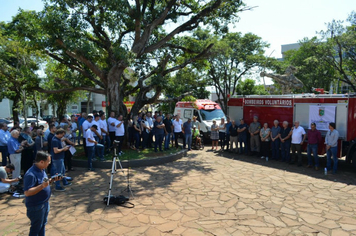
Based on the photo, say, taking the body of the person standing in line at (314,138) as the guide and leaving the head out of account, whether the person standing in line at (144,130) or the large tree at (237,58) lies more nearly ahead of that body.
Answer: the person standing in line

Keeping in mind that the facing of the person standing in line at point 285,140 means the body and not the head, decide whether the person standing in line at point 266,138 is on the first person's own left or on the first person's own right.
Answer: on the first person's own right

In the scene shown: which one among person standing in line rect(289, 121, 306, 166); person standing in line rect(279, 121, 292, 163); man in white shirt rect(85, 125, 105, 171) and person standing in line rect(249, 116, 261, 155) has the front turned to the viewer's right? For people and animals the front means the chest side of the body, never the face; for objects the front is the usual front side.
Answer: the man in white shirt

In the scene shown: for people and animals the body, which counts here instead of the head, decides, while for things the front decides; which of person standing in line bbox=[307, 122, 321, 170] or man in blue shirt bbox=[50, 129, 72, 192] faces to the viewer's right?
the man in blue shirt

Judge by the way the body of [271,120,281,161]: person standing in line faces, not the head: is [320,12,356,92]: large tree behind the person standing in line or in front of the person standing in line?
behind

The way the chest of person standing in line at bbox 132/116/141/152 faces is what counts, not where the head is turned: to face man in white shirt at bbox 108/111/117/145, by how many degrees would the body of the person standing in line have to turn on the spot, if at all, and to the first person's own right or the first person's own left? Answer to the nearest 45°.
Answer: approximately 90° to the first person's own right

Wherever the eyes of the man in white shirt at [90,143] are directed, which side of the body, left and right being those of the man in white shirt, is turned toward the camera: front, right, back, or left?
right

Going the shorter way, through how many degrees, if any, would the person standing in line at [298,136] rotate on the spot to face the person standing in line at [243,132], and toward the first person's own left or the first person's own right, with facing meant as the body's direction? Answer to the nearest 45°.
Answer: approximately 90° to the first person's own right

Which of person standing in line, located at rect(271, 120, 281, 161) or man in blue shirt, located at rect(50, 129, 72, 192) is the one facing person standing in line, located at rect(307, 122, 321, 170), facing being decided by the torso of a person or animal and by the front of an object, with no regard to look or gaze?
the man in blue shirt

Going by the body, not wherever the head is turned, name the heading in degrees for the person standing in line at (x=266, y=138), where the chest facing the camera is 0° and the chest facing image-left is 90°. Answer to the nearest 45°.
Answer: approximately 45°

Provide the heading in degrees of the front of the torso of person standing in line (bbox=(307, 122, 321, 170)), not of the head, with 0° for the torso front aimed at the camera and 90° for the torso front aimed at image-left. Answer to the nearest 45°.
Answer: approximately 45°

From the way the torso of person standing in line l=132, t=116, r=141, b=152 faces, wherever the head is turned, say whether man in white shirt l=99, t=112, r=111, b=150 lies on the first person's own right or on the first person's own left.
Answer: on the first person's own right
